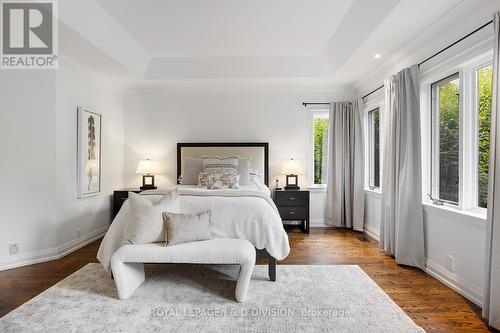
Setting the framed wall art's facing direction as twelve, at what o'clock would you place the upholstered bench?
The upholstered bench is roughly at 1 o'clock from the framed wall art.

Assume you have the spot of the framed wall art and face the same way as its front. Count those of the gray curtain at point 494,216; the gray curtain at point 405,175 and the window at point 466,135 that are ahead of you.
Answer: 3

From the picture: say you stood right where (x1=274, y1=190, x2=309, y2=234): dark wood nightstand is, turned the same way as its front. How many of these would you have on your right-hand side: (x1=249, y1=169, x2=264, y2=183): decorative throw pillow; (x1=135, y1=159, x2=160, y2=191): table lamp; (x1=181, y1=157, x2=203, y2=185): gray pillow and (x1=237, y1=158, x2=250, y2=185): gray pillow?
4

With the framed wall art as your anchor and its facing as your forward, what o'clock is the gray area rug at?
The gray area rug is roughly at 1 o'clock from the framed wall art.

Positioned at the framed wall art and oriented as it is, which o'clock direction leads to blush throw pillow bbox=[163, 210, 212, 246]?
The blush throw pillow is roughly at 1 o'clock from the framed wall art.

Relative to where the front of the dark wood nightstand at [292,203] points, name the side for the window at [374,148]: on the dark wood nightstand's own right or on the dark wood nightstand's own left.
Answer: on the dark wood nightstand's own left

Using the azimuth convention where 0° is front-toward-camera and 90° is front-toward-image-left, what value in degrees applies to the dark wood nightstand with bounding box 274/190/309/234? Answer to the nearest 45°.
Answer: approximately 0°

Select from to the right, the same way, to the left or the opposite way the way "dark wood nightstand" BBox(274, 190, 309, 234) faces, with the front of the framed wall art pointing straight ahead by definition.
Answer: to the right

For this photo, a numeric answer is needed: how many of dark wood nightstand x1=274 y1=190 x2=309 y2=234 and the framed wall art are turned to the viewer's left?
0

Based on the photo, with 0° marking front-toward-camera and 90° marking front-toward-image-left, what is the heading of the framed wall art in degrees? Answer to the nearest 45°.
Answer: approximately 315°

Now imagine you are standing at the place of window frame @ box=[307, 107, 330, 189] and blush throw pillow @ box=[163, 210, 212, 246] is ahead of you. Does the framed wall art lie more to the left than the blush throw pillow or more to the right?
right
